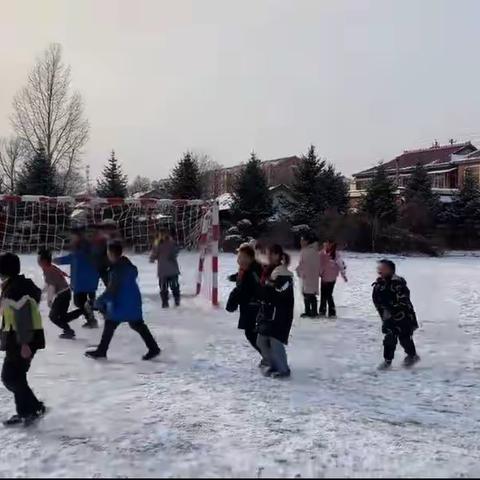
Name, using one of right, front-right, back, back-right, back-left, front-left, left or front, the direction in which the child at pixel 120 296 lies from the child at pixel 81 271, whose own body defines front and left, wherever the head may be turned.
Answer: left

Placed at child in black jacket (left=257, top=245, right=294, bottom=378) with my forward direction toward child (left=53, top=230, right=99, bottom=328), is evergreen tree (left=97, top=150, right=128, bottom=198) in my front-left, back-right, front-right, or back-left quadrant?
front-right

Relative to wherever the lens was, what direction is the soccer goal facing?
facing the viewer

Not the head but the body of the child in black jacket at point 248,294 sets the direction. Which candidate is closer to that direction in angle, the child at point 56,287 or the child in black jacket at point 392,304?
the child

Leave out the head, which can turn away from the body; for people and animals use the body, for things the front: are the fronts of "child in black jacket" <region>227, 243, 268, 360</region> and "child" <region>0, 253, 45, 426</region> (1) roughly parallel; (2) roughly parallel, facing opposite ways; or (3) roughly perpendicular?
roughly parallel

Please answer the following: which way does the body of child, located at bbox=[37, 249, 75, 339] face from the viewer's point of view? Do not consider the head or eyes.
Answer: to the viewer's left

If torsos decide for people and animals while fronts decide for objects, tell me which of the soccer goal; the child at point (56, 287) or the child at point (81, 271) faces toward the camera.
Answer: the soccer goal

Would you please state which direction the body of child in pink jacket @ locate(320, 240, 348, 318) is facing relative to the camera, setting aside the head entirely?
toward the camera

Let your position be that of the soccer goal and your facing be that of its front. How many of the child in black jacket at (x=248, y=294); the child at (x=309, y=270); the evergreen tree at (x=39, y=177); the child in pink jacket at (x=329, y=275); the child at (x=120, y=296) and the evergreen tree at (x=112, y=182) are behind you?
2

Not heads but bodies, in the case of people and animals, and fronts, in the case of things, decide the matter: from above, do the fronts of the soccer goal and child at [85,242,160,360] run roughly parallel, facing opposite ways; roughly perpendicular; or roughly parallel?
roughly perpendicular
